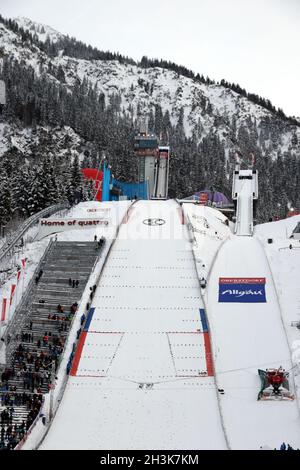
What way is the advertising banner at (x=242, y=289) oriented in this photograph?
toward the camera

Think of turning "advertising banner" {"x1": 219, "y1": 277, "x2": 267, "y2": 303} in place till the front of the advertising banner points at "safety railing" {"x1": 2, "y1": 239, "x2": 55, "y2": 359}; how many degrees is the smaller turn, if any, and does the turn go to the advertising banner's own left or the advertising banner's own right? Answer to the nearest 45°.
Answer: approximately 45° to the advertising banner's own right
